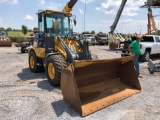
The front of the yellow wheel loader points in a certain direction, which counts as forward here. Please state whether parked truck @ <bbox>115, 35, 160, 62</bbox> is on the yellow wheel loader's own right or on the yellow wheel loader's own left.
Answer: on the yellow wheel loader's own left

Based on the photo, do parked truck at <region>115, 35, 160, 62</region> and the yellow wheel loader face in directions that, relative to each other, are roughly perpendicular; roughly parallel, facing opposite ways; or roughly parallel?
roughly perpendicular

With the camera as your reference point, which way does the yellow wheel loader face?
facing the viewer and to the right of the viewer
